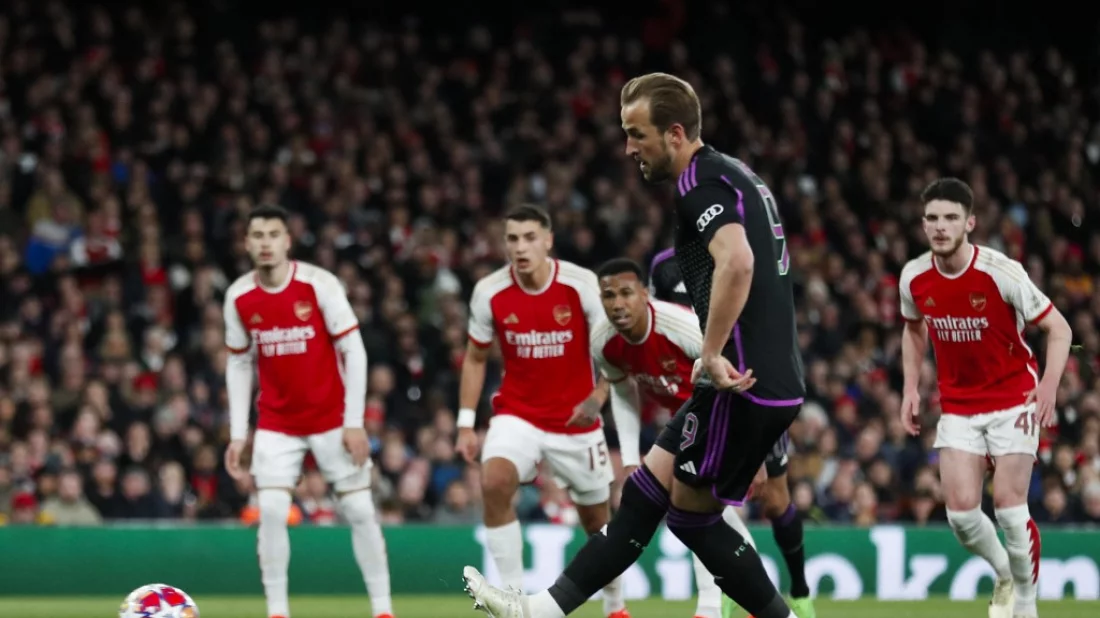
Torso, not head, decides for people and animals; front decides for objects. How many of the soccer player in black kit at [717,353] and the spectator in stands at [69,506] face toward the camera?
1

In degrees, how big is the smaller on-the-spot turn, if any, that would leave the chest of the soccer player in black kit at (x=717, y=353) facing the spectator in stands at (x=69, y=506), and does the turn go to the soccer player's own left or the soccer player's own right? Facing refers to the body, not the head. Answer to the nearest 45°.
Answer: approximately 45° to the soccer player's own right

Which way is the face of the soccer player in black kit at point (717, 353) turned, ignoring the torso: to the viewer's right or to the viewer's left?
to the viewer's left

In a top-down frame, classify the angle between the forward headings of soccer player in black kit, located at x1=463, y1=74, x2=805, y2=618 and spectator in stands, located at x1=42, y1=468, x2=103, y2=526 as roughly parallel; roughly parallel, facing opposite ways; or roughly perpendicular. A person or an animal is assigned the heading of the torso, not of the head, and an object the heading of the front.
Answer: roughly perpendicular

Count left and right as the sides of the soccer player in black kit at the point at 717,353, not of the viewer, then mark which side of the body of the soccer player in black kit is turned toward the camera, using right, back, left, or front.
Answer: left

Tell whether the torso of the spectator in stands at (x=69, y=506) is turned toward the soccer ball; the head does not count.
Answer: yes

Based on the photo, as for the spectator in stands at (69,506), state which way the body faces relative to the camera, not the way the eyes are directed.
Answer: toward the camera
